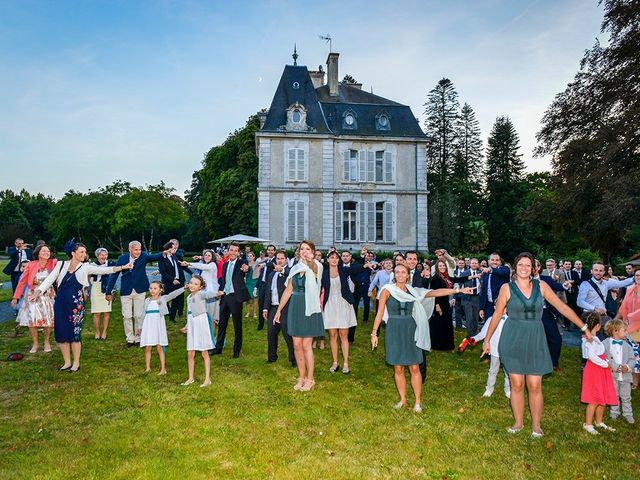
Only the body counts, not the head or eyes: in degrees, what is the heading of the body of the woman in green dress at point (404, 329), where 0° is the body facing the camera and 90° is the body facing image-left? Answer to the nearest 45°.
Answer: approximately 0°

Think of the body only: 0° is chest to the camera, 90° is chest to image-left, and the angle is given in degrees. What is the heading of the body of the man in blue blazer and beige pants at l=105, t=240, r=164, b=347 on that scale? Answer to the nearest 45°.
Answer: approximately 0°

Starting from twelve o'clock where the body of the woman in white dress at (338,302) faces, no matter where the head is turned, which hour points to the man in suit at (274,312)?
The man in suit is roughly at 4 o'clock from the woman in white dress.

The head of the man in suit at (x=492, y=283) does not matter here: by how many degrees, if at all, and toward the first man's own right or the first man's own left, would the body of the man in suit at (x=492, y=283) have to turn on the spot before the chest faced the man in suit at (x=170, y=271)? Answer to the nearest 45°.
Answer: approximately 90° to the first man's own right

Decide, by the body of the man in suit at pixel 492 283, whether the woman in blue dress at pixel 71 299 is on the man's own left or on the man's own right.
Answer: on the man's own right
